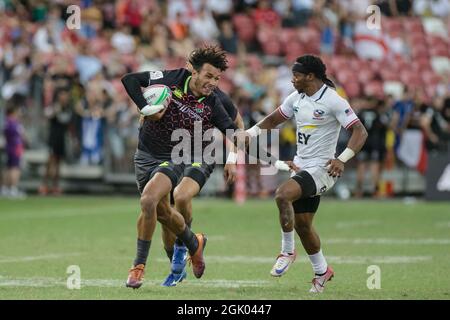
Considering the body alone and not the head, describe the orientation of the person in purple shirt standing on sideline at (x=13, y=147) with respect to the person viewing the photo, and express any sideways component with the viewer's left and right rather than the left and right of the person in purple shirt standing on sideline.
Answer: facing to the right of the viewer

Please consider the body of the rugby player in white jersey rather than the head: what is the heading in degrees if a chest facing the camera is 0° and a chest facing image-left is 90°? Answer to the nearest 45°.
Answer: approximately 45°

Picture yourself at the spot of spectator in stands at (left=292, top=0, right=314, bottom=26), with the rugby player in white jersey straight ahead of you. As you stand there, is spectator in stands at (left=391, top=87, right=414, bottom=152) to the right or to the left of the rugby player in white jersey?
left

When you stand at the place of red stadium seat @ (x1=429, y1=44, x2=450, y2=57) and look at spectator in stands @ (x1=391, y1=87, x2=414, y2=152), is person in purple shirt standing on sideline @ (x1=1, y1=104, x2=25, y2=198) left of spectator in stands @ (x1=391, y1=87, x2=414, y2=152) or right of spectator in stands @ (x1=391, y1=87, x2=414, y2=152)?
right

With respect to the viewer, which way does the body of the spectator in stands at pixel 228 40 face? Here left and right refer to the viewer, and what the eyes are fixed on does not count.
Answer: facing the viewer

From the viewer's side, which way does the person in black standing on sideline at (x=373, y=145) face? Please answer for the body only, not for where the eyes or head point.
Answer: toward the camera

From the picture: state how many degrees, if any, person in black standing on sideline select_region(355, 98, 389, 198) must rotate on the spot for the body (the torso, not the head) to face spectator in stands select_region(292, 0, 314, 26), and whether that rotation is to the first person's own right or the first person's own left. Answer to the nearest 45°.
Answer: approximately 135° to the first person's own right

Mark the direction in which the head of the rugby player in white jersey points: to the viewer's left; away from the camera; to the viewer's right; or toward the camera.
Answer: to the viewer's left
